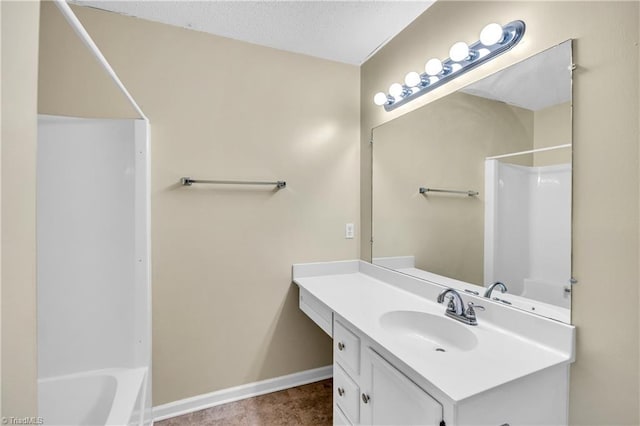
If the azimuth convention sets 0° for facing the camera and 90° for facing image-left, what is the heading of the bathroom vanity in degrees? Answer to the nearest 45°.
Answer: approximately 45°

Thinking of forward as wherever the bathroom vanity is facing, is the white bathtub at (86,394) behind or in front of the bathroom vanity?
in front

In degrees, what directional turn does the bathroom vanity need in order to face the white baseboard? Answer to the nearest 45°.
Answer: approximately 45° to its right

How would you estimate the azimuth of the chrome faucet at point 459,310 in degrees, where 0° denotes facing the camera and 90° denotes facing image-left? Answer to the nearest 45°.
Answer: approximately 45°

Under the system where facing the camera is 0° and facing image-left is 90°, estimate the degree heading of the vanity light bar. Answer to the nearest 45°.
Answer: approximately 45°
